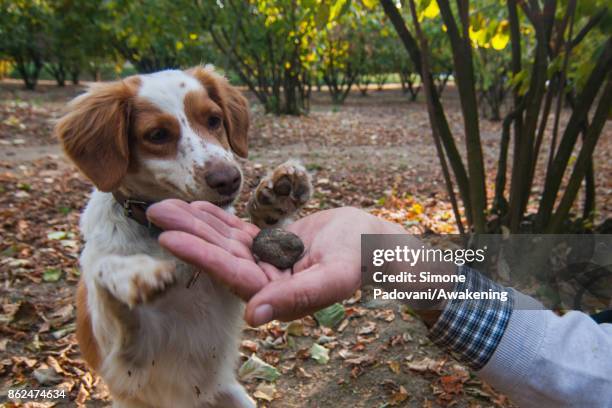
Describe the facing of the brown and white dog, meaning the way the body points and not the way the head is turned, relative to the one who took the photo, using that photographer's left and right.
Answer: facing the viewer and to the right of the viewer
